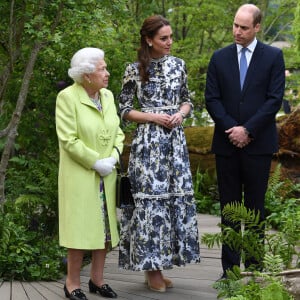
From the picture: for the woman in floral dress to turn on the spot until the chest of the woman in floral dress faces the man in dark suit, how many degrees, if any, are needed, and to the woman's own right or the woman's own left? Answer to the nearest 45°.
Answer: approximately 45° to the woman's own left

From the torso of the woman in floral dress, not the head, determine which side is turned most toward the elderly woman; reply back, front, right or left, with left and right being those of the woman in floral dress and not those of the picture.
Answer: right

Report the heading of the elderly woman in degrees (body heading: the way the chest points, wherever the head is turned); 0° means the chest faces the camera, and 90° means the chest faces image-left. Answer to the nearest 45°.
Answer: approximately 315°

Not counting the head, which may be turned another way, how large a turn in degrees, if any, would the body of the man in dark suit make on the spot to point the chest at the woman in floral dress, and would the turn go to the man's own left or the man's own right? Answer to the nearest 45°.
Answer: approximately 90° to the man's own right

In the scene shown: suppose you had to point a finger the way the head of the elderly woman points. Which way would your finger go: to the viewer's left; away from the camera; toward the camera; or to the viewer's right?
to the viewer's right

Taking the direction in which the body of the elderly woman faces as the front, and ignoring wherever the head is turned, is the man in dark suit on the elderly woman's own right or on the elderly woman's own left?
on the elderly woman's own left
